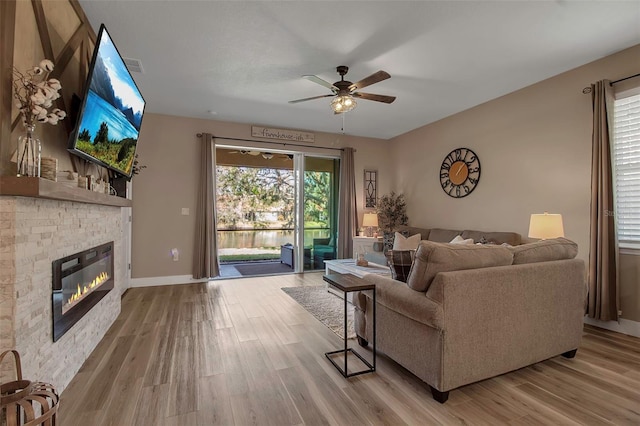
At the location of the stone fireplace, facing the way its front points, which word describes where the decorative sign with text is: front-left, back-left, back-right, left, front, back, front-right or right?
left

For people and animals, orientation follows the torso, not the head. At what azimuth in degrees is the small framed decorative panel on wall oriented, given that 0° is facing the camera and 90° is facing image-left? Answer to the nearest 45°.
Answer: approximately 0°

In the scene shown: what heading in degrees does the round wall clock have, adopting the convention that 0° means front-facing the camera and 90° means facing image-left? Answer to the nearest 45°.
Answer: approximately 45°

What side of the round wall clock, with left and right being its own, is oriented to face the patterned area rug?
front

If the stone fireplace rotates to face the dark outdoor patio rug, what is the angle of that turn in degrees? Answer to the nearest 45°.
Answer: approximately 90° to its left

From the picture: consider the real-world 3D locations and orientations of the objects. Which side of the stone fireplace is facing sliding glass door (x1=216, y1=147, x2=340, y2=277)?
left

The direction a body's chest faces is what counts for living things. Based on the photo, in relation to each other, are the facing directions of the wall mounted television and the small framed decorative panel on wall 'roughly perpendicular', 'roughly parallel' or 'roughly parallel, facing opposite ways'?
roughly perpendicular

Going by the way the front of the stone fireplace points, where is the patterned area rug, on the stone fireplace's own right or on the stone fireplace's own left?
on the stone fireplace's own left

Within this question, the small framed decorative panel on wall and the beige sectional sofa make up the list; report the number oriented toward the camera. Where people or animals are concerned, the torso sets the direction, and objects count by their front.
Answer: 1

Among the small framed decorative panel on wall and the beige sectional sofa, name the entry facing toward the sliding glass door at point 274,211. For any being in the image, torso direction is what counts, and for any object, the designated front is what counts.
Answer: the beige sectional sofa

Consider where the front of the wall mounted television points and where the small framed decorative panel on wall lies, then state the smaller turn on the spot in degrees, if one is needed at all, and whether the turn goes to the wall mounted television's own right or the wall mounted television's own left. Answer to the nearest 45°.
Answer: approximately 45° to the wall mounted television's own left

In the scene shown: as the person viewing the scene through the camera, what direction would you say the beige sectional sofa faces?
facing away from the viewer and to the left of the viewer

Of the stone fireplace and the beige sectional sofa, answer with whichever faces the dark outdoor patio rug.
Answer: the beige sectional sofa

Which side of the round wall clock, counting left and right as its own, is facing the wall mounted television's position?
front

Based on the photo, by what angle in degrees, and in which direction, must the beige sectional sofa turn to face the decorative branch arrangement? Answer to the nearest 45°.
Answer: approximately 90° to its left
